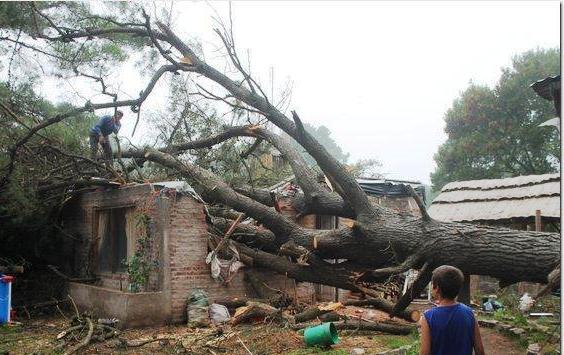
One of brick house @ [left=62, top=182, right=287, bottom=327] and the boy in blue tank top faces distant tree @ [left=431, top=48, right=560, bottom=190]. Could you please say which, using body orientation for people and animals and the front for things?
the boy in blue tank top

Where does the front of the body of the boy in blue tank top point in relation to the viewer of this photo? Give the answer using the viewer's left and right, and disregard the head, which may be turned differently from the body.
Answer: facing away from the viewer

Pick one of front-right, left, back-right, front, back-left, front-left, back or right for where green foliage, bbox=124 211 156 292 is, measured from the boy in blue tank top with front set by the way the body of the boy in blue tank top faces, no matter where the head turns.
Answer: front-left

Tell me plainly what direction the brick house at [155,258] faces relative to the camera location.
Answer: facing the viewer and to the left of the viewer

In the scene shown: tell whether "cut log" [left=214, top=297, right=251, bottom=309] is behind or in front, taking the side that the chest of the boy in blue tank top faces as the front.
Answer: in front

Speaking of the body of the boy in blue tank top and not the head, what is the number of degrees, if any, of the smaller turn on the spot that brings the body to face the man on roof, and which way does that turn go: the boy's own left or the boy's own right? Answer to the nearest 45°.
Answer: approximately 45° to the boy's own left

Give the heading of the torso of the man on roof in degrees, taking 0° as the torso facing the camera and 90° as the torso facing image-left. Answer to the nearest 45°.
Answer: approximately 270°

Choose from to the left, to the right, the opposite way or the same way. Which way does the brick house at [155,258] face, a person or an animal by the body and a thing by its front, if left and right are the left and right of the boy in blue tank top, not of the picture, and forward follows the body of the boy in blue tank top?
the opposite way

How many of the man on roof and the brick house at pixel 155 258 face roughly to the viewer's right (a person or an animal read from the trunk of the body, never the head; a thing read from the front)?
1

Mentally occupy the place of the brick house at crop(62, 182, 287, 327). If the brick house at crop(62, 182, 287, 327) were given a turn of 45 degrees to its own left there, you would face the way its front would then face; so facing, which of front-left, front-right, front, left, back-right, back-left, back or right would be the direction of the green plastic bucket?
front-left

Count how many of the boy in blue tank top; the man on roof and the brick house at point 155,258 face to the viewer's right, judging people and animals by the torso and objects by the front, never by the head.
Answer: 1

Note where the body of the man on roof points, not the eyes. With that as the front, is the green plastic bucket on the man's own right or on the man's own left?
on the man's own right
